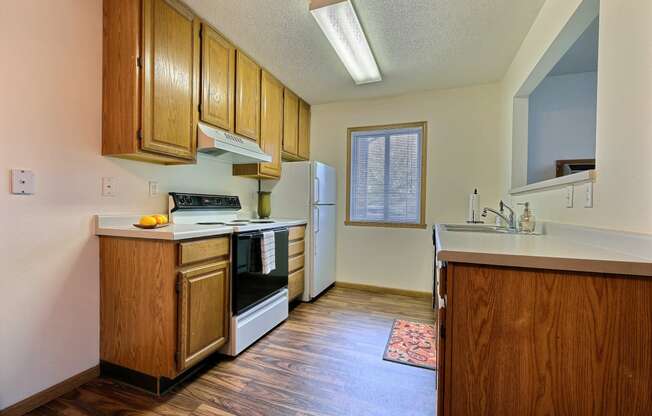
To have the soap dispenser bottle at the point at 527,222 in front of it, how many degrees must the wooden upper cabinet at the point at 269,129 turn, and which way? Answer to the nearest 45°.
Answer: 0° — it already faces it

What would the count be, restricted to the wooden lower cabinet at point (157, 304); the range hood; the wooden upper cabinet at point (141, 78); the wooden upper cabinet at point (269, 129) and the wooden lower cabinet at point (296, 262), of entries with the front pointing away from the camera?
0

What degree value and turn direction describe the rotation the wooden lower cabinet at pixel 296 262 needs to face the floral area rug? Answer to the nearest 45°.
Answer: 0° — it already faces it

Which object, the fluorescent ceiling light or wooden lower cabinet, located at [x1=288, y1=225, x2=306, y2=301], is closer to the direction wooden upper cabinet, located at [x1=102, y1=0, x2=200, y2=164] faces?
the fluorescent ceiling light

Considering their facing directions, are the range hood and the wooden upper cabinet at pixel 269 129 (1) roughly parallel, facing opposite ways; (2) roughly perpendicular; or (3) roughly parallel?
roughly parallel

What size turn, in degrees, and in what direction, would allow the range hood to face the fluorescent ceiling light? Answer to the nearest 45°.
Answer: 0° — it already faces it

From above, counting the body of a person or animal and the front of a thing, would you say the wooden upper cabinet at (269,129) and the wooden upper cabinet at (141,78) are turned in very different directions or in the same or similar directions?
same or similar directions

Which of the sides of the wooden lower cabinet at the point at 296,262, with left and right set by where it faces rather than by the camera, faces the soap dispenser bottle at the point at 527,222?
front

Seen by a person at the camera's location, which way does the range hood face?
facing the viewer and to the right of the viewer

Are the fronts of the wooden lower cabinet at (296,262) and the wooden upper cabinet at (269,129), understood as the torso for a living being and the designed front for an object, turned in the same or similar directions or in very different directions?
same or similar directions

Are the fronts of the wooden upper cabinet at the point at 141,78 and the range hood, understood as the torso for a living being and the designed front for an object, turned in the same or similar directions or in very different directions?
same or similar directions

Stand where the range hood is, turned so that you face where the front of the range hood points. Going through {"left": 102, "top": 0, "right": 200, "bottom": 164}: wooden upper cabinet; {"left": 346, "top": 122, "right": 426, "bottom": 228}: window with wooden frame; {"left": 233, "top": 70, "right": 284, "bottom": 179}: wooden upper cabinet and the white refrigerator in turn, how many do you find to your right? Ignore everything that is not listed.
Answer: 1

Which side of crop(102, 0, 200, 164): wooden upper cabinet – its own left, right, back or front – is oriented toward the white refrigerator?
left

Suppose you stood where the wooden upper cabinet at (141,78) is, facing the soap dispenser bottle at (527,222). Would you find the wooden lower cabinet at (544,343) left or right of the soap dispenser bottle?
right

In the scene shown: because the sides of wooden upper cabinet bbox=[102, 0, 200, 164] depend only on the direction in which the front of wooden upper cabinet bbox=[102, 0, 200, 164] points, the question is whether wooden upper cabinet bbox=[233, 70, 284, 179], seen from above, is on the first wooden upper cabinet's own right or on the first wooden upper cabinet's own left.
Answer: on the first wooden upper cabinet's own left

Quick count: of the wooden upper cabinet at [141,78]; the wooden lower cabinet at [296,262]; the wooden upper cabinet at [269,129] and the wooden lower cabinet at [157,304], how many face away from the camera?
0
